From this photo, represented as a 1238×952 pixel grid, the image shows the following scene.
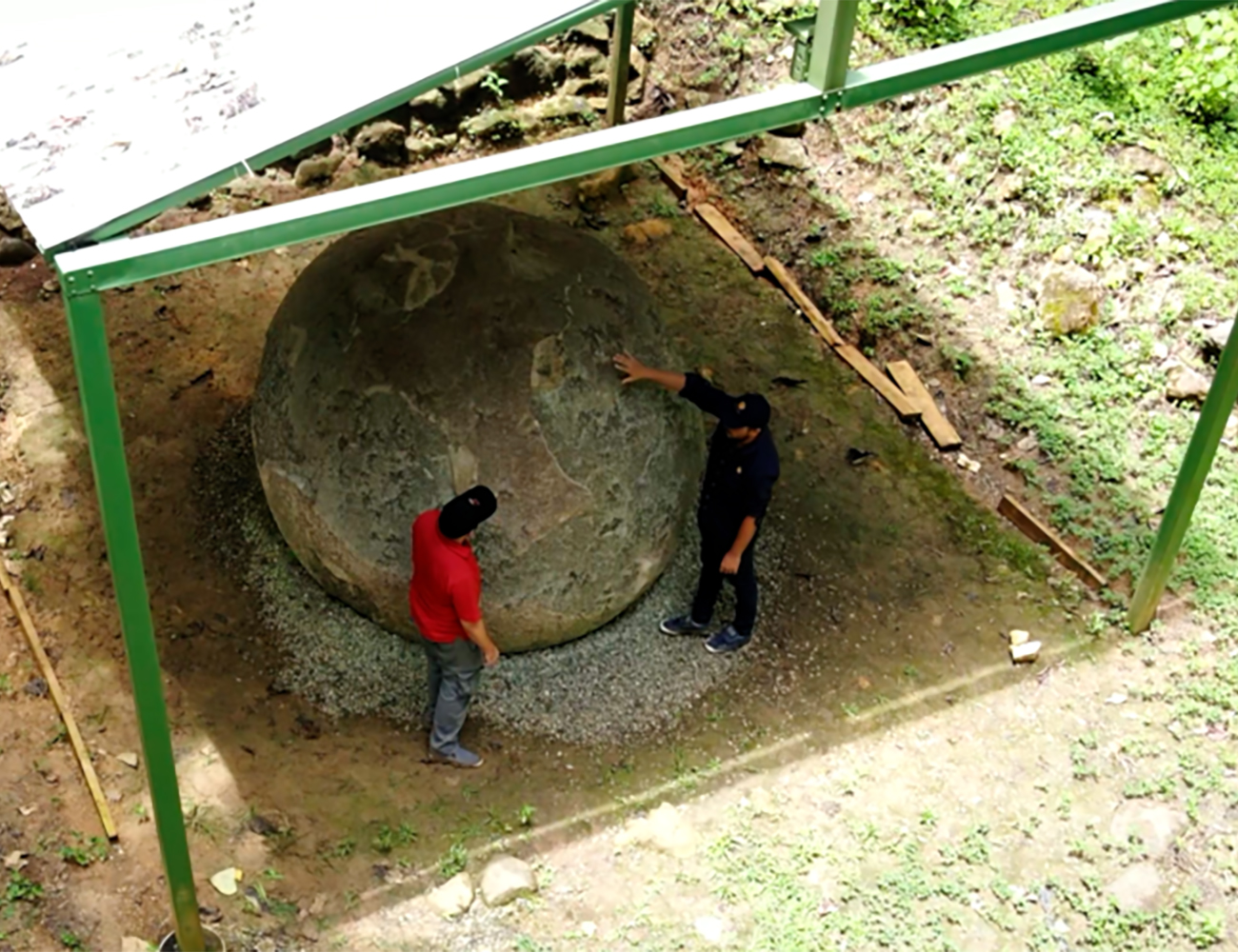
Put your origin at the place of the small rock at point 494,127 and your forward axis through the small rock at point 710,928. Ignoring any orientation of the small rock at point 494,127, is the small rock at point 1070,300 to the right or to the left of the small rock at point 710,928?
left

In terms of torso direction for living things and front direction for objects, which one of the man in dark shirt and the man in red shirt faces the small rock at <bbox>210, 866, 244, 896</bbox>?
the man in dark shirt

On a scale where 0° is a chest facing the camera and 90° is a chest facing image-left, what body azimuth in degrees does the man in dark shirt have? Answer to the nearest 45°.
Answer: approximately 45°

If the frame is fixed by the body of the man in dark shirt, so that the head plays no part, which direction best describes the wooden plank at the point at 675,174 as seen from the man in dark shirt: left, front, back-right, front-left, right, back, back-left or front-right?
back-right

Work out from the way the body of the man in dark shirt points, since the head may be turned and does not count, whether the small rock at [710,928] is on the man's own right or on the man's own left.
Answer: on the man's own left

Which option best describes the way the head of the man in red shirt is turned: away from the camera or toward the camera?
away from the camera
